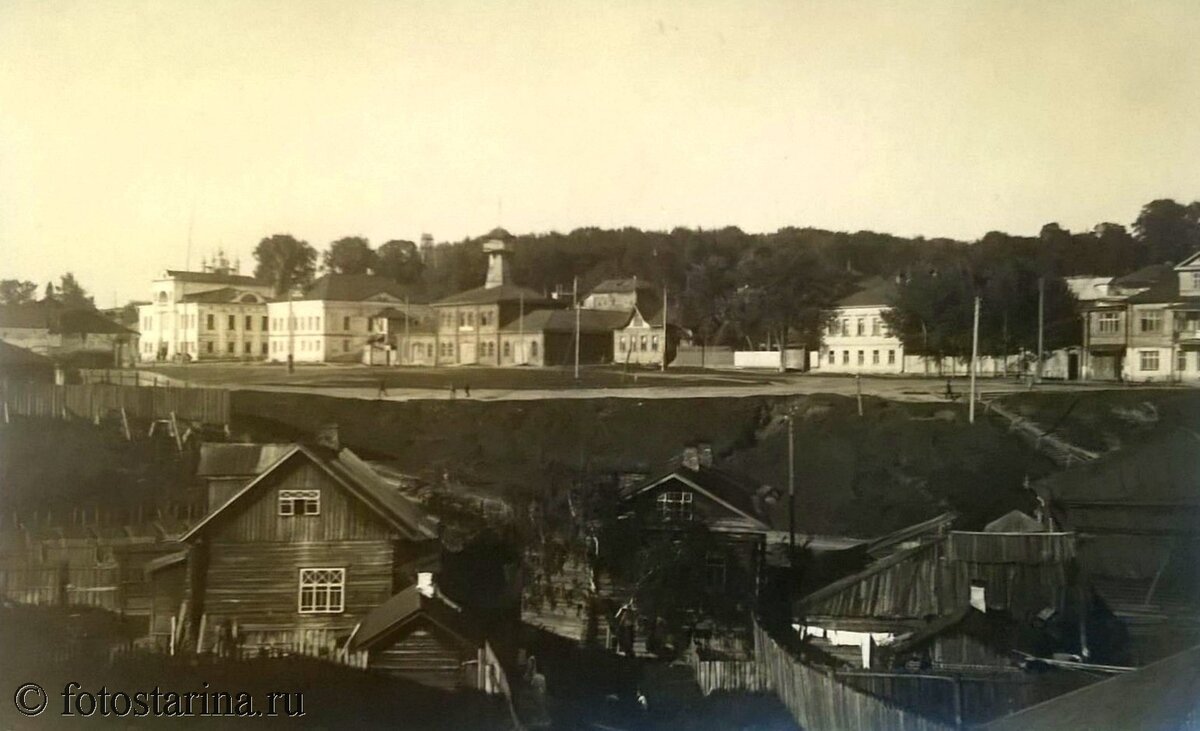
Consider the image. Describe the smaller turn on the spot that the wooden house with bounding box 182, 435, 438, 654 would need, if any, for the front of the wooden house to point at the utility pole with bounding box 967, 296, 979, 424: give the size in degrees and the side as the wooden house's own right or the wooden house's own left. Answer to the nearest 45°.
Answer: approximately 90° to the wooden house's own left

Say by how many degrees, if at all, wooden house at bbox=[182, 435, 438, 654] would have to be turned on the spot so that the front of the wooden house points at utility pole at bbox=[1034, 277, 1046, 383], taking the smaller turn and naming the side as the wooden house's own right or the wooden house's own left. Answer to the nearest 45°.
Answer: approximately 90° to the wooden house's own left

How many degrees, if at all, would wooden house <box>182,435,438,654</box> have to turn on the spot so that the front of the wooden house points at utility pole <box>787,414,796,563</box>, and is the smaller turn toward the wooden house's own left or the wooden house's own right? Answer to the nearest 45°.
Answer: approximately 90° to the wooden house's own left

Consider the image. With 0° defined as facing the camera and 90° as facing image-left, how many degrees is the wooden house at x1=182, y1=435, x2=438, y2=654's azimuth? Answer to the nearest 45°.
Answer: approximately 0°
